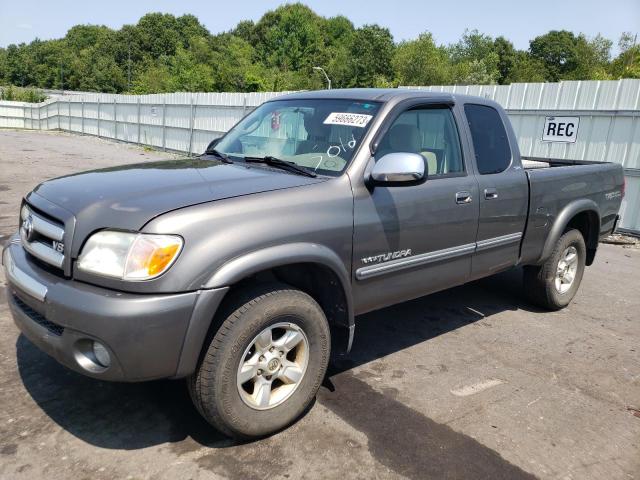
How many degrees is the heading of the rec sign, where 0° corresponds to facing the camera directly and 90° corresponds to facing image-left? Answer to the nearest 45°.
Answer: approximately 0°

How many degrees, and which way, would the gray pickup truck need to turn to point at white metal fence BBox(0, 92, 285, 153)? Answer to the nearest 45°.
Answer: approximately 135° to its right

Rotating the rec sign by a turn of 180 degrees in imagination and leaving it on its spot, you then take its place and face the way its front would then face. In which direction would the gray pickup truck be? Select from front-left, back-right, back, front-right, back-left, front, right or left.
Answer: back

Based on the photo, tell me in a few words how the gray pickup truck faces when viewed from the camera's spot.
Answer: facing the viewer and to the left of the viewer

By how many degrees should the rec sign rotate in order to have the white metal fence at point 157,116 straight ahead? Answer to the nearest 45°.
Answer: approximately 135° to its right
